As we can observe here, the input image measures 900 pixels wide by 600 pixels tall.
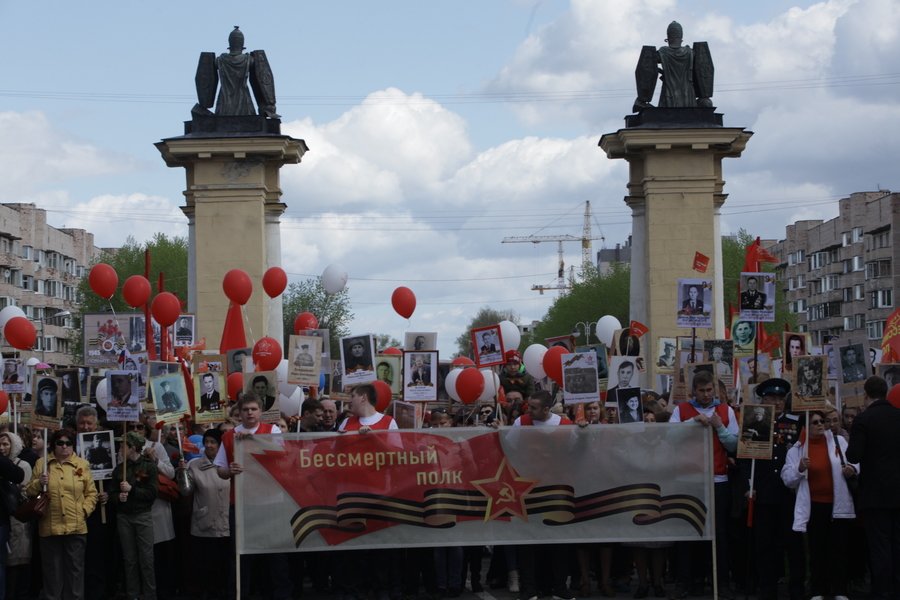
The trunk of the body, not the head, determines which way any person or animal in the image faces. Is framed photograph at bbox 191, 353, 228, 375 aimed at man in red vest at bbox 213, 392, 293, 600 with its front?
yes

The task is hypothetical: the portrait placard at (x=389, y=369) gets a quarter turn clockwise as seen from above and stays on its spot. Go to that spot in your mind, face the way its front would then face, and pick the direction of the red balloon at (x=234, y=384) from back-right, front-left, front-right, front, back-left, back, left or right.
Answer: front

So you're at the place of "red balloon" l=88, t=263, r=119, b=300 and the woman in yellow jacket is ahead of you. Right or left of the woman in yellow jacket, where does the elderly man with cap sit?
left

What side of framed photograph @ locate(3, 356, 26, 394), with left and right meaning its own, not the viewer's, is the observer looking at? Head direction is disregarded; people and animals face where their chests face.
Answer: front

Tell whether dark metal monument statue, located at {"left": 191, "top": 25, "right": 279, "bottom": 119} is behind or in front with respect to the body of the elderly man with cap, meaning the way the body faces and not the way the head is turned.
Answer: behind

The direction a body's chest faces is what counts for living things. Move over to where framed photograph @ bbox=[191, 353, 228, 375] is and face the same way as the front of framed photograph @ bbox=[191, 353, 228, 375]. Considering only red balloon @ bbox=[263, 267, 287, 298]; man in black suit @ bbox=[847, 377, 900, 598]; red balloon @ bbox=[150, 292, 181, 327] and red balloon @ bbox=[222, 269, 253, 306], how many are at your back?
3

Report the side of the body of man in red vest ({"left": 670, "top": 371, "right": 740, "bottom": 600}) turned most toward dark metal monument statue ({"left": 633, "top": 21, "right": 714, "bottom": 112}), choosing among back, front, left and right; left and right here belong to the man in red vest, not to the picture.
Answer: back

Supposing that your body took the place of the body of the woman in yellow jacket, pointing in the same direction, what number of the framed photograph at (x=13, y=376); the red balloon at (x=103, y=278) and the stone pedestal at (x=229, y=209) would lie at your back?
3

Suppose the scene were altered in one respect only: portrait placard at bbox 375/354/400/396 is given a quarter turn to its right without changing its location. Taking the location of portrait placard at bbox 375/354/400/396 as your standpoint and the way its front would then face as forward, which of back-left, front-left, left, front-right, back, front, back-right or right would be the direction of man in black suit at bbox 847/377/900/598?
back-left

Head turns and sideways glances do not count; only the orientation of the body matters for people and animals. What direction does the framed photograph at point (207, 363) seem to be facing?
toward the camera

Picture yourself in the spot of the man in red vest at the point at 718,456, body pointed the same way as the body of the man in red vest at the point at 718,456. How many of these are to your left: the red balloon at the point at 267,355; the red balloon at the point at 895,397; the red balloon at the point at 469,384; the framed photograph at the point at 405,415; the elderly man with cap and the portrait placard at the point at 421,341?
2

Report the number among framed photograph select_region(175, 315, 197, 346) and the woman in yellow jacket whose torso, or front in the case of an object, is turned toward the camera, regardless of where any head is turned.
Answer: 2

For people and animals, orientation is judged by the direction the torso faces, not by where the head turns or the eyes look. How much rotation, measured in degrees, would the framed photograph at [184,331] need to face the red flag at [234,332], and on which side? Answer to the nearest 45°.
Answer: approximately 90° to its left

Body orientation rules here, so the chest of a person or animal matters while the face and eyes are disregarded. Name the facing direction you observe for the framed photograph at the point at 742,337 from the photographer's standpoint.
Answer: facing the viewer

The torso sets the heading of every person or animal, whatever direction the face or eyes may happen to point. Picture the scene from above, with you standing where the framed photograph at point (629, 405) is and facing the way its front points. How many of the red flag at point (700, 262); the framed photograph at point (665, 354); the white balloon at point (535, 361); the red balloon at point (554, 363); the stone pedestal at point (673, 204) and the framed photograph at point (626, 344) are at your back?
6
